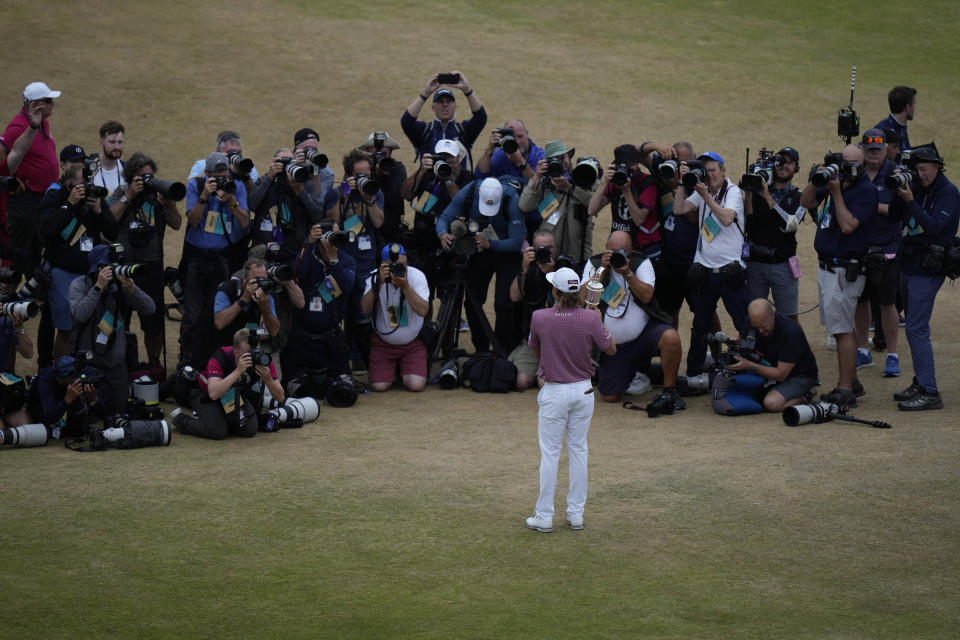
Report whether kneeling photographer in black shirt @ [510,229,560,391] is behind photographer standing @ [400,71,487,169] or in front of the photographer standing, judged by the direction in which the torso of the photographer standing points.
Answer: in front

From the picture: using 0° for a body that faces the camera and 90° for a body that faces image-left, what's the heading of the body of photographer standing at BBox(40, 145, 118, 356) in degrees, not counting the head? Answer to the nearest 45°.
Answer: approximately 315°

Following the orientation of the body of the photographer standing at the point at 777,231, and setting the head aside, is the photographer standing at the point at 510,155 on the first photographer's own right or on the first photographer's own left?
on the first photographer's own right

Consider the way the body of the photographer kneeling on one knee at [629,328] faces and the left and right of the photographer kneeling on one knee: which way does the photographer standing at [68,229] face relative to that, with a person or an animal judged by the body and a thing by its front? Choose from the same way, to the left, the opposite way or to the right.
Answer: to the left

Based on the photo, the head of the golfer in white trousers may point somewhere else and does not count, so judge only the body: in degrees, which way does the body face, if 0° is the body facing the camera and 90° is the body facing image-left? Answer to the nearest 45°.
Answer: approximately 180°

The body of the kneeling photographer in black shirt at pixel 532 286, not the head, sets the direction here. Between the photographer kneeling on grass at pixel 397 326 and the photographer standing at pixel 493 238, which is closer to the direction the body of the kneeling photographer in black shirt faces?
the photographer kneeling on grass

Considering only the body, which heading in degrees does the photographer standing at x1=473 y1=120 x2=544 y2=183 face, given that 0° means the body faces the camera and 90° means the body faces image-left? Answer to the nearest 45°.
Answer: approximately 0°

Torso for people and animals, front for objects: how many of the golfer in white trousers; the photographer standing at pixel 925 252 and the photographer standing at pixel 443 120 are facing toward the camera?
1

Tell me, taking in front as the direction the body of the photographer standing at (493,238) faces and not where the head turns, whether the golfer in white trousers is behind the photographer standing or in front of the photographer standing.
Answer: in front
